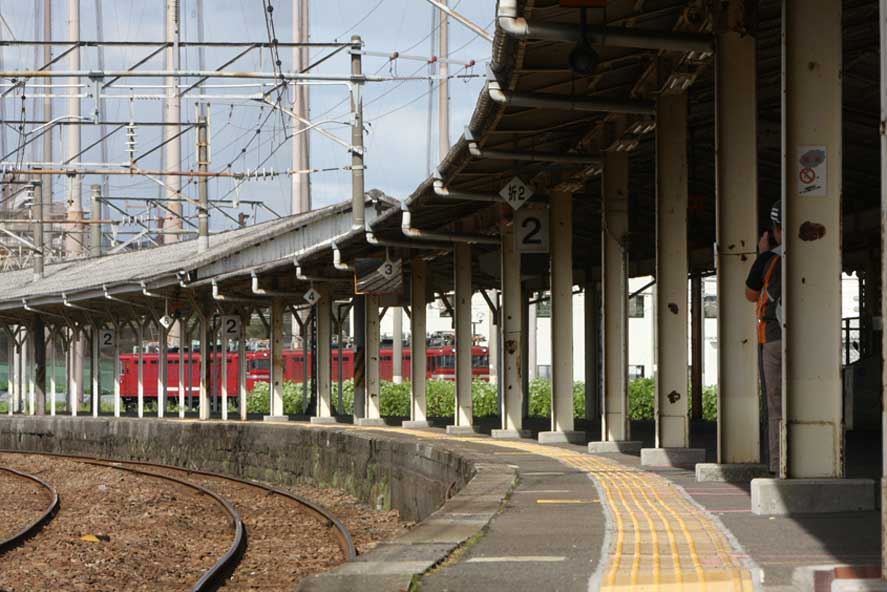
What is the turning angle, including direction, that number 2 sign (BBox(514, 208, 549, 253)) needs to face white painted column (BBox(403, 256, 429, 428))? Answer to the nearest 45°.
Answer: approximately 180°

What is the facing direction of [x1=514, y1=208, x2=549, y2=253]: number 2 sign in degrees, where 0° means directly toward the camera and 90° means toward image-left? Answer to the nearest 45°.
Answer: approximately 0°

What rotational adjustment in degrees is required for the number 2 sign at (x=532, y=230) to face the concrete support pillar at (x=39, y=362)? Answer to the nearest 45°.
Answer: approximately 135° to its right

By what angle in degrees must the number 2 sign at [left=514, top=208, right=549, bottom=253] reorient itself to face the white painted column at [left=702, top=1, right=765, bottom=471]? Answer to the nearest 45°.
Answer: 0° — it already faces it

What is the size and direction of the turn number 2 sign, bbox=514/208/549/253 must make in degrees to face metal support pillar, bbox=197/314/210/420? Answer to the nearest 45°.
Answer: approximately 135° to its right
